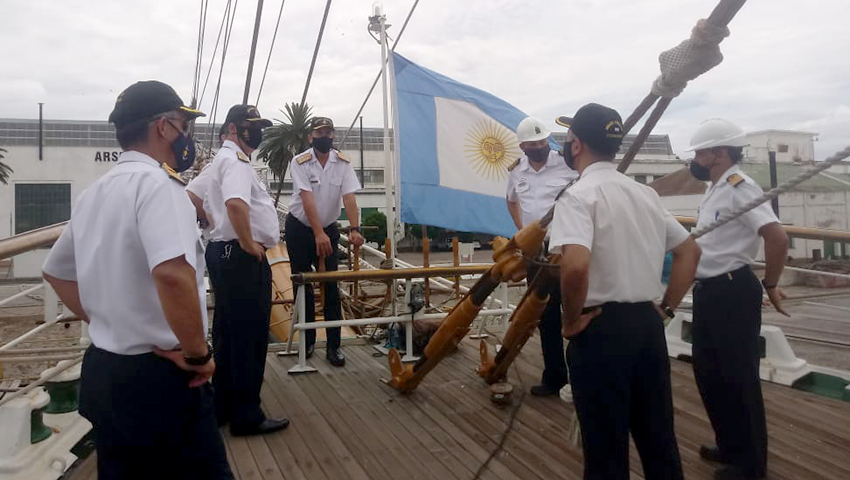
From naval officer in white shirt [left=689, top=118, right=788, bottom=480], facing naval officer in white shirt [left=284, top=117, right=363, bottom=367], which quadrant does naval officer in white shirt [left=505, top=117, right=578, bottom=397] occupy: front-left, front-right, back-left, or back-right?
front-right

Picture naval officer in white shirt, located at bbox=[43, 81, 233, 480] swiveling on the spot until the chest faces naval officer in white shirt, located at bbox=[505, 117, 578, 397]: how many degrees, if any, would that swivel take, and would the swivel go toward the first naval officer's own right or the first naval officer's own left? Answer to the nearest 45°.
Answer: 0° — they already face them

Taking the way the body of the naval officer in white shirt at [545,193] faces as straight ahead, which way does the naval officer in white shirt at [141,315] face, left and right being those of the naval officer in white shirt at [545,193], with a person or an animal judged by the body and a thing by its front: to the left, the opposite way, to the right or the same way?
the opposite way

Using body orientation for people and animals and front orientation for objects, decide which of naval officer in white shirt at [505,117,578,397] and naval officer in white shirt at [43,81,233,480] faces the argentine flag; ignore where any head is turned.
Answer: naval officer in white shirt at [43,81,233,480]

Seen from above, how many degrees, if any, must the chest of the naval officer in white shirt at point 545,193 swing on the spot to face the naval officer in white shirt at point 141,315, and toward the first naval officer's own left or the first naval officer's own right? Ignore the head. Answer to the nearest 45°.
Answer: approximately 45° to the first naval officer's own right

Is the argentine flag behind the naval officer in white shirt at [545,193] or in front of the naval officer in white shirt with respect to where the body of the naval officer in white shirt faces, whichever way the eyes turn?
behind

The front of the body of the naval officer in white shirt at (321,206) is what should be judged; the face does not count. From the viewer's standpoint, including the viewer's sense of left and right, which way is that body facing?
facing the viewer

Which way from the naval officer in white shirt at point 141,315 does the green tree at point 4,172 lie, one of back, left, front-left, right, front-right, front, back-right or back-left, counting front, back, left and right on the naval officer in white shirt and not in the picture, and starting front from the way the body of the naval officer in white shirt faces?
front-left

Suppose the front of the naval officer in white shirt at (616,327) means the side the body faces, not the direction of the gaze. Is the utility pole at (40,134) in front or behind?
in front

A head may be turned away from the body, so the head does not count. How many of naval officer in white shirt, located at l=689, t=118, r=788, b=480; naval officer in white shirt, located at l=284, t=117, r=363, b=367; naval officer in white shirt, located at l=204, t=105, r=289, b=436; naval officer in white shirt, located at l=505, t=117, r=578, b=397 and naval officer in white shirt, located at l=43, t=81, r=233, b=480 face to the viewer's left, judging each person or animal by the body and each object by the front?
1

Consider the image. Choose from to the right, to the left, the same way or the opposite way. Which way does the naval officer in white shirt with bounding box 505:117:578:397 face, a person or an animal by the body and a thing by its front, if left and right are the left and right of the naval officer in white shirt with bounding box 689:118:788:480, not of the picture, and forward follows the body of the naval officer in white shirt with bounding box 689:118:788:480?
to the left

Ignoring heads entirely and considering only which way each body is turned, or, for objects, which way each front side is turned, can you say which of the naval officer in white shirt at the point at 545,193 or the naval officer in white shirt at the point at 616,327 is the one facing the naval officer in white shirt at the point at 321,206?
the naval officer in white shirt at the point at 616,327

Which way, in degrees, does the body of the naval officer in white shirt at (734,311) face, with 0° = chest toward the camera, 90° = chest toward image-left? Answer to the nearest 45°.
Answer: approximately 90°

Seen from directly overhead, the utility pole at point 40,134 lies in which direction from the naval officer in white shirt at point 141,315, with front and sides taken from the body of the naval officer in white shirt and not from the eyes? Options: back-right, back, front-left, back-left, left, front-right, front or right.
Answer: front-left

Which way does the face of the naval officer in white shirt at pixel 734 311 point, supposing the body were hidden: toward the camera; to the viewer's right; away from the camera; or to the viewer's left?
to the viewer's left

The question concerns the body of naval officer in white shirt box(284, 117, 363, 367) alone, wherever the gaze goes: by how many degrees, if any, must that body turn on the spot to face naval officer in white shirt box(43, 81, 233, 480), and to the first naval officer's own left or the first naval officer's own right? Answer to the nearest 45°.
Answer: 0° — they already face them

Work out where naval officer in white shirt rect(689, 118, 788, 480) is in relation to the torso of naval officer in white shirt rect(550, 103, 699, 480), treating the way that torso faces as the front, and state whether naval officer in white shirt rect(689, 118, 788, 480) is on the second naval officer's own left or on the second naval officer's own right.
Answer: on the second naval officer's own right

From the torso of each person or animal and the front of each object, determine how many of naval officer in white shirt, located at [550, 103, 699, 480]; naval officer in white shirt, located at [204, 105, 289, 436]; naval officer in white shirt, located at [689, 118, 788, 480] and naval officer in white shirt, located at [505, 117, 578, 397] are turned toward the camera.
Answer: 1

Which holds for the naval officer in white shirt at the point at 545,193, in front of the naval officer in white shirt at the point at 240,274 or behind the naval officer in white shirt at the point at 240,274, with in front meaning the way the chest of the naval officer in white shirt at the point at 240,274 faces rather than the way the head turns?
in front

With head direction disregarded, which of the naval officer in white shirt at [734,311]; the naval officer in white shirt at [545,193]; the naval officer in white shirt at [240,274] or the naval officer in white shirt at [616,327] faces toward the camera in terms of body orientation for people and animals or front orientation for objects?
the naval officer in white shirt at [545,193]

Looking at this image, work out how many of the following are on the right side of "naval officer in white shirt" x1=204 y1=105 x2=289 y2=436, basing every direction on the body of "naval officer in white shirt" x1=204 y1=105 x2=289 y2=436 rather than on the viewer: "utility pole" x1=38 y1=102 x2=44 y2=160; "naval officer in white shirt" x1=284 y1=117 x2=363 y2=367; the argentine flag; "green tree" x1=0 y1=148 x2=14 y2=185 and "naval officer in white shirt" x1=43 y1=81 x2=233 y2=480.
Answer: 1

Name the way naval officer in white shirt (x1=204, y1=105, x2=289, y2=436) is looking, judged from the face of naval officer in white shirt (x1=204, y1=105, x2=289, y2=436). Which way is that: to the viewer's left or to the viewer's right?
to the viewer's right

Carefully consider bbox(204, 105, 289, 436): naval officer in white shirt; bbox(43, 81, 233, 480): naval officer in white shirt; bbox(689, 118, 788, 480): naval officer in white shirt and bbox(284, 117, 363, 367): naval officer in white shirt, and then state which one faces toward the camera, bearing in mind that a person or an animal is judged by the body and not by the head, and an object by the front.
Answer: bbox(284, 117, 363, 367): naval officer in white shirt

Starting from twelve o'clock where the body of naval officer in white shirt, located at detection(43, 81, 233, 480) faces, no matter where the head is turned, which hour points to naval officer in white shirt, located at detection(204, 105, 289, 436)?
naval officer in white shirt, located at detection(204, 105, 289, 436) is roughly at 11 o'clock from naval officer in white shirt, located at detection(43, 81, 233, 480).
